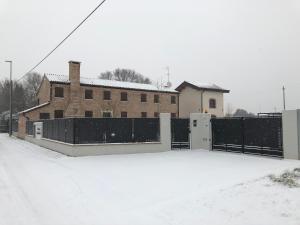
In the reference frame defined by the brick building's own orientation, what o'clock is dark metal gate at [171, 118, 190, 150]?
The dark metal gate is roughly at 1 o'clock from the brick building.

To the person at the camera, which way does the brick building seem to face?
facing the viewer and to the right of the viewer

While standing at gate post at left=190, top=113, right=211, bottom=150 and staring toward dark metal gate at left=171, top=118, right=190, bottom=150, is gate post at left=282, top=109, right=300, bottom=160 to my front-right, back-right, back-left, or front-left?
back-left

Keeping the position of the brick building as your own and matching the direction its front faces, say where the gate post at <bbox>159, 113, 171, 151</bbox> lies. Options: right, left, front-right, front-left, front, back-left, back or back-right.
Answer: front-right
